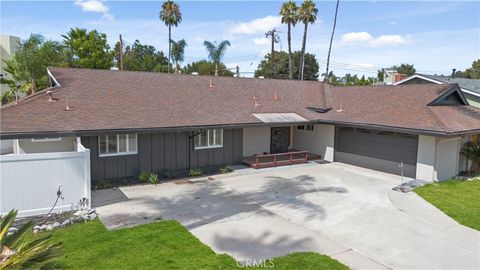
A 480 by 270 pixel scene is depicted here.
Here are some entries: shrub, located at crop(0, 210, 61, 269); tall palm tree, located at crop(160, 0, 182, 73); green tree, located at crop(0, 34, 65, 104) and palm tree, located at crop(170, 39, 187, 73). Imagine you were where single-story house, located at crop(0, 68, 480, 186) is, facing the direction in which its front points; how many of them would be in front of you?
1

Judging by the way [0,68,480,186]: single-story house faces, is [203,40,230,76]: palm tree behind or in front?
behind

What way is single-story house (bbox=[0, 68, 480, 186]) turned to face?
toward the camera

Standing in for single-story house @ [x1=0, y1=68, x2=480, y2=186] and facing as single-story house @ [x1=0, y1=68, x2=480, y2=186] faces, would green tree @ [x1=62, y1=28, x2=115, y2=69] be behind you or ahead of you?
behind

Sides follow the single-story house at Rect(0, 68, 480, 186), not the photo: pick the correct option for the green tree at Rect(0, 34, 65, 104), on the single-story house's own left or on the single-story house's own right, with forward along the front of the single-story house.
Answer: on the single-story house's own right

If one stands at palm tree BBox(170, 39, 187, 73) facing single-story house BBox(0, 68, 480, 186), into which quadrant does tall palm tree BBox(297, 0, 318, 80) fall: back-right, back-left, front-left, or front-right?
front-left

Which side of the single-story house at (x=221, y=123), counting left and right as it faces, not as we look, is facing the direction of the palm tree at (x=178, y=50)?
back

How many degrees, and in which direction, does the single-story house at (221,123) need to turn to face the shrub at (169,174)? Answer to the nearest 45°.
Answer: approximately 45° to its right

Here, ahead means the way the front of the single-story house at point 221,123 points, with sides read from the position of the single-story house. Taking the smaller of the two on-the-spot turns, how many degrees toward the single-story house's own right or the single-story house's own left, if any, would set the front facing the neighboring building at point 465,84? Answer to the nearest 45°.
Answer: approximately 135° to the single-story house's own left

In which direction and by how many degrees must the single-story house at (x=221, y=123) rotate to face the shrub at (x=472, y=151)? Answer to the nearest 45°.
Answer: approximately 90° to its left

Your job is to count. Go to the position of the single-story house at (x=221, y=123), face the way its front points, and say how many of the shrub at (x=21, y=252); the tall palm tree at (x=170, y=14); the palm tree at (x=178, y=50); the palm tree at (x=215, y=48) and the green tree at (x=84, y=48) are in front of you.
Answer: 1

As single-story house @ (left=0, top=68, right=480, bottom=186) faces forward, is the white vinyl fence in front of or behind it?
in front

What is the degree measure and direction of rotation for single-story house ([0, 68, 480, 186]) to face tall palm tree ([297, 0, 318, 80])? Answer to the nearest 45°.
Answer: approximately 180°

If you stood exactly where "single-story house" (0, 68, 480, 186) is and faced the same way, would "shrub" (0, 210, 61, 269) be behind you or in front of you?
in front
